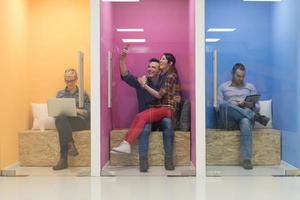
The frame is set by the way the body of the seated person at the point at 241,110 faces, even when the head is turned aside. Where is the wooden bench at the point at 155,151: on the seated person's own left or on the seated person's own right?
on the seated person's own right

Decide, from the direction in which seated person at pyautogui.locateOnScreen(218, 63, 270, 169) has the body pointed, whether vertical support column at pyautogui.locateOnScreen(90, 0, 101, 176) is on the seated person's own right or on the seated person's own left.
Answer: on the seated person's own right

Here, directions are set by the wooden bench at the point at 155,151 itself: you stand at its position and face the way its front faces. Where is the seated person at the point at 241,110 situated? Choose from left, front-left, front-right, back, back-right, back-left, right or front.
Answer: left

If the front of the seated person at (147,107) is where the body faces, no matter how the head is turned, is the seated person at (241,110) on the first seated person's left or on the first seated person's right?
on the first seated person's left

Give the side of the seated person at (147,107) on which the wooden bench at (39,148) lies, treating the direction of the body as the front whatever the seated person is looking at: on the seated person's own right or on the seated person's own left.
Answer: on the seated person's own right

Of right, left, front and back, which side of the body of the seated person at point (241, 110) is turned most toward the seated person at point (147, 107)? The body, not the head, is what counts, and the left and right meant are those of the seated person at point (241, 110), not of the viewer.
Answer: right

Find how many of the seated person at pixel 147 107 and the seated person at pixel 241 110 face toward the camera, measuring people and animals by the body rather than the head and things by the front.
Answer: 2

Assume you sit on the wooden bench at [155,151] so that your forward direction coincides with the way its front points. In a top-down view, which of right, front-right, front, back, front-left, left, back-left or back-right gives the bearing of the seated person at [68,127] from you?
right

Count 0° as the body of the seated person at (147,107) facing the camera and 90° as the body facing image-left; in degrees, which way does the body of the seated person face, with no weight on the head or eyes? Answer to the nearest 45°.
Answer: approximately 0°

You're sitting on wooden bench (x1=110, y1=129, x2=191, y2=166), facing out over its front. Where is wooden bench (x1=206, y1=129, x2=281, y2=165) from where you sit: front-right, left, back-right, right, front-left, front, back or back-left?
left

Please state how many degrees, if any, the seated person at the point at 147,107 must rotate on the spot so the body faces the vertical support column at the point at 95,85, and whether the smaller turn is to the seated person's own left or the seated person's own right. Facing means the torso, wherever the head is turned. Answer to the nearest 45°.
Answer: approximately 45° to the seated person's own right

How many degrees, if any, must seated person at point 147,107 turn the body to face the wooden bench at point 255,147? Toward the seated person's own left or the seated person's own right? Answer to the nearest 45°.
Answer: approximately 90° to the seated person's own left

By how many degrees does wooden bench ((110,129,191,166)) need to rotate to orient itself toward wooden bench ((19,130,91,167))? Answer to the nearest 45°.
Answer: approximately 90° to its right
